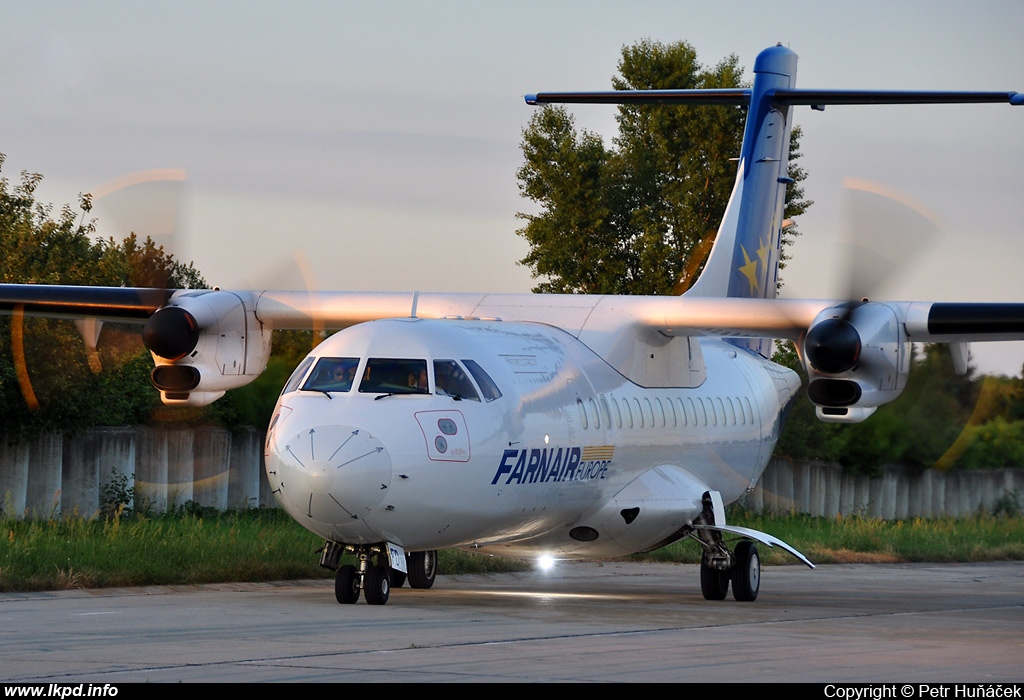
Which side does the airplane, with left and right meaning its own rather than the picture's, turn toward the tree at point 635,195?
back

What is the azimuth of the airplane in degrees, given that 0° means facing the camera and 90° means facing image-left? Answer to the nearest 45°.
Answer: approximately 0°
